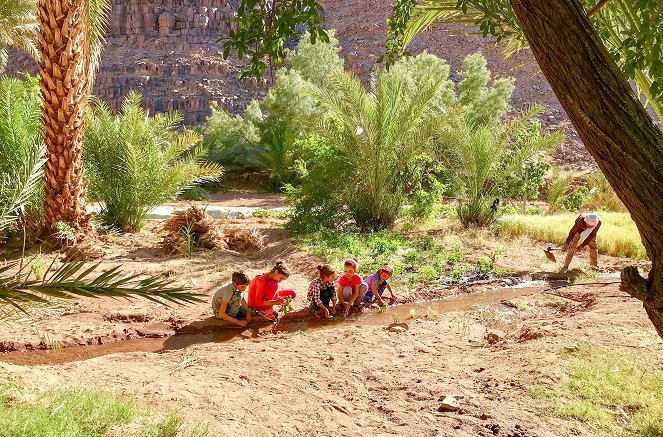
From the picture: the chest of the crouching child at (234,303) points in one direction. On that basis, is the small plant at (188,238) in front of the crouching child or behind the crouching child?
behind

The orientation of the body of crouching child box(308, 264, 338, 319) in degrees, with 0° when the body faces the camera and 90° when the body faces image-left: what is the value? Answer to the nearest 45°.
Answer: approximately 315°

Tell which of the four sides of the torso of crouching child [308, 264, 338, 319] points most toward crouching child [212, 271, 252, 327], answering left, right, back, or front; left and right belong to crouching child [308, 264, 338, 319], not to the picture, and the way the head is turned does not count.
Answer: right

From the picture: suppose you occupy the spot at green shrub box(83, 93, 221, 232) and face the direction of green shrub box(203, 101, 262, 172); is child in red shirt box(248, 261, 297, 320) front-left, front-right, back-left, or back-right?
back-right

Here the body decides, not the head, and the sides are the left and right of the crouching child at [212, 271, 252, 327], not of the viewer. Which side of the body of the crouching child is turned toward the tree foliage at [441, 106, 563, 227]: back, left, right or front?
left

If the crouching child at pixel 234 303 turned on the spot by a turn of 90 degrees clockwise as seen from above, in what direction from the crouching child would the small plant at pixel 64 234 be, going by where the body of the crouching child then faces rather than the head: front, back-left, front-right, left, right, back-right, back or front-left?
right

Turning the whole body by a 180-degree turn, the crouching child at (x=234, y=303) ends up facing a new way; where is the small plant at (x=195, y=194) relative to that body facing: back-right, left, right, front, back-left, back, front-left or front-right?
front-right

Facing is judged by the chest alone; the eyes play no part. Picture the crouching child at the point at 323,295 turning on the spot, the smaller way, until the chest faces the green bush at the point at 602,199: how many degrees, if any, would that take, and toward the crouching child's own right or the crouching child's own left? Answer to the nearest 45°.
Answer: approximately 90° to the crouching child's own left

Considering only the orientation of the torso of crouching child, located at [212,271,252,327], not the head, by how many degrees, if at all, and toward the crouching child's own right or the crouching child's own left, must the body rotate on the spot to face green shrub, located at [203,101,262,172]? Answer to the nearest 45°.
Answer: approximately 135° to the crouching child's own left
